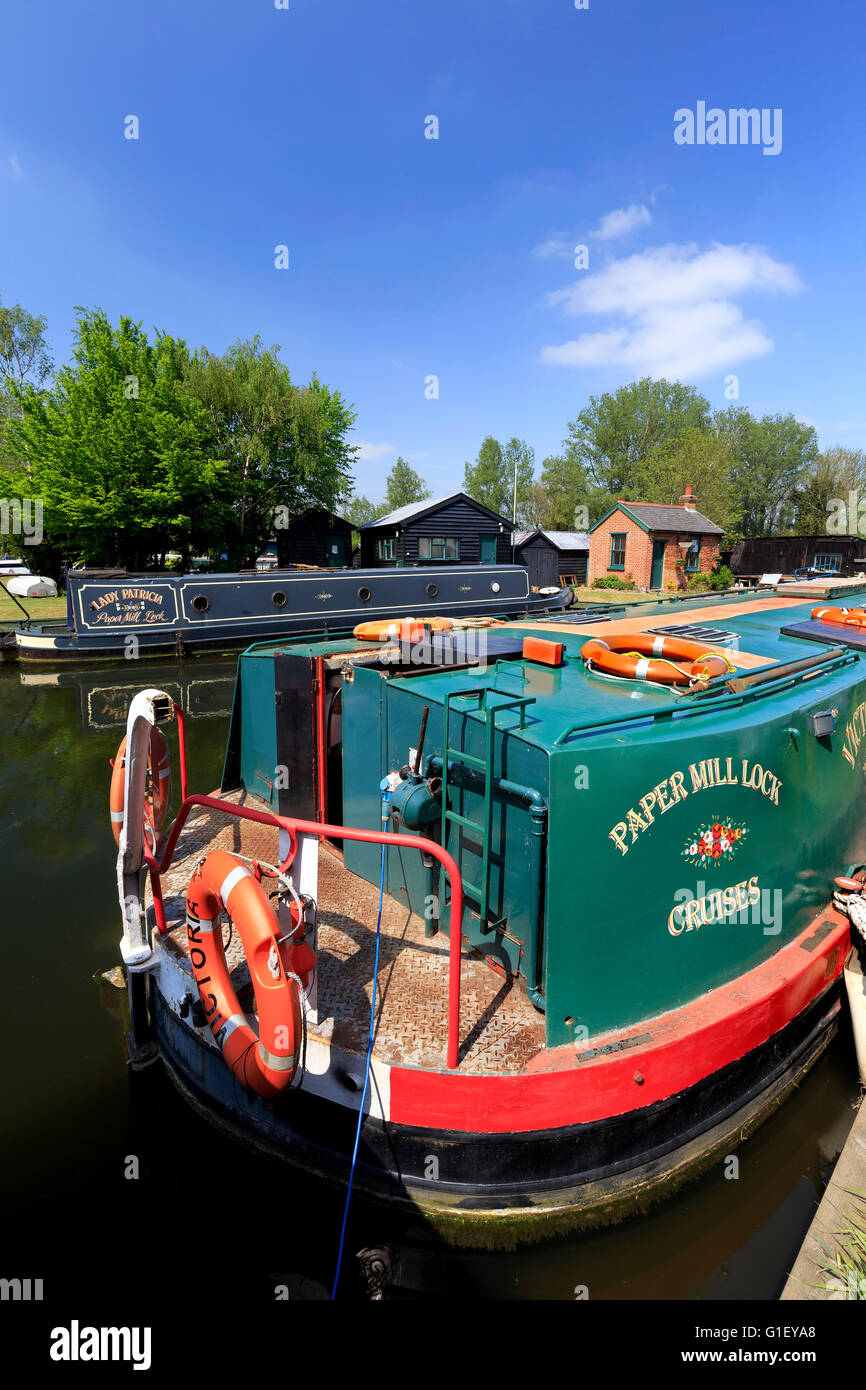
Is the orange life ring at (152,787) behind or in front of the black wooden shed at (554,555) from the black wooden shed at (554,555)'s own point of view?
in front

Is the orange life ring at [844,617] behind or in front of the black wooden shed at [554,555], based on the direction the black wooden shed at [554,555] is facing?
in front

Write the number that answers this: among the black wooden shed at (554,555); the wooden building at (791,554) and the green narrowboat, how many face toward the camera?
2

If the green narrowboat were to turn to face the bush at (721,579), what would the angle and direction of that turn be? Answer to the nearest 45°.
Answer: approximately 45° to its left

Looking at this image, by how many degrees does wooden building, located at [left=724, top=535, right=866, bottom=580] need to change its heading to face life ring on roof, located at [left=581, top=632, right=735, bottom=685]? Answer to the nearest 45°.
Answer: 0° — it already faces it

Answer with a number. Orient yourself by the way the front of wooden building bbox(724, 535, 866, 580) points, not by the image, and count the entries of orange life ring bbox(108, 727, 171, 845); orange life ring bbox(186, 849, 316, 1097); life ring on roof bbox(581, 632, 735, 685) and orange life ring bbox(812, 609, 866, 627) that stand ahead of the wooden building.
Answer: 4

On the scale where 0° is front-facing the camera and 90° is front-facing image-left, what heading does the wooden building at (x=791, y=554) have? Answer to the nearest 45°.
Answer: approximately 0°

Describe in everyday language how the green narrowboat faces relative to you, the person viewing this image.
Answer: facing away from the viewer and to the right of the viewer

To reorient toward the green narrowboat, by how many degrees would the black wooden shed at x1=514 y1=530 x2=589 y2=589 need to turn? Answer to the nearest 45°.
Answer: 0° — it already faces it

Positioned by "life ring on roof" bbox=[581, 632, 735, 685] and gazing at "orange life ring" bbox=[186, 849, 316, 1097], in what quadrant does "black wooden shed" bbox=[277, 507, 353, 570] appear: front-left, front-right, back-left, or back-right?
back-right

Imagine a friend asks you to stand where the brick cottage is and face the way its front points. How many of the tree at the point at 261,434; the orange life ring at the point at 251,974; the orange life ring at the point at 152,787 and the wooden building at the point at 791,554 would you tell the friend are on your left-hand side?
1

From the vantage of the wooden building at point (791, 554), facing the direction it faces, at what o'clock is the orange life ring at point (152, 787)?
The orange life ring is roughly at 12 o'clock from the wooden building.
